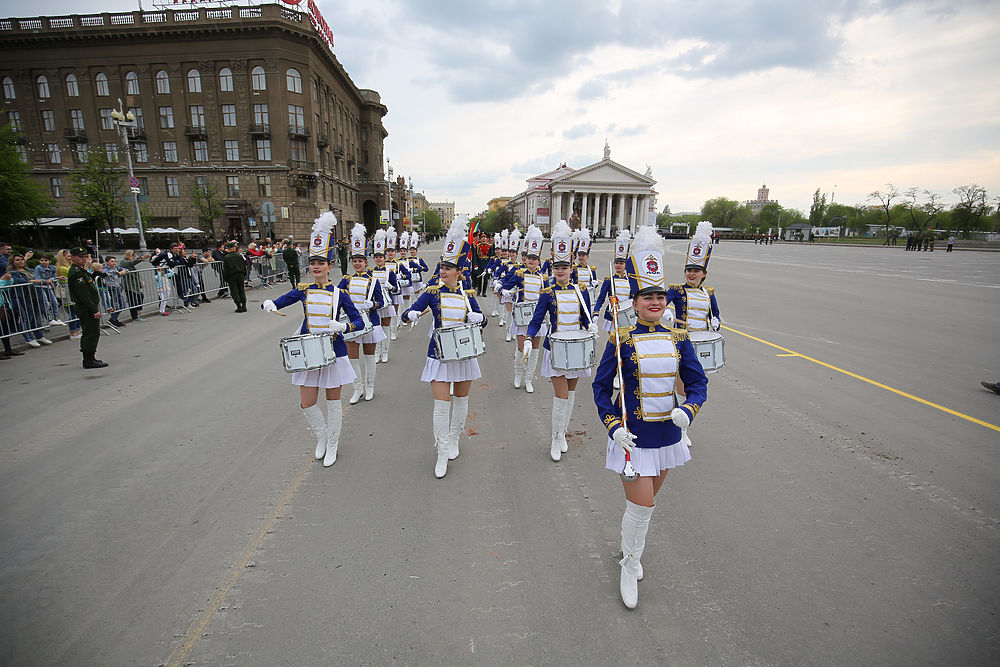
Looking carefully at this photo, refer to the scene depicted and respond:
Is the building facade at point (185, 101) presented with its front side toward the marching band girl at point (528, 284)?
yes

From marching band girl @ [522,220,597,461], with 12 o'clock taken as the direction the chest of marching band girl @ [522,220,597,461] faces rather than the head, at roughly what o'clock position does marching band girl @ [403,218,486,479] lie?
marching band girl @ [403,218,486,479] is roughly at 2 o'clock from marching band girl @ [522,220,597,461].

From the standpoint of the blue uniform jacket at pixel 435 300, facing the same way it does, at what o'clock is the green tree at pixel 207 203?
The green tree is roughly at 5 o'clock from the blue uniform jacket.

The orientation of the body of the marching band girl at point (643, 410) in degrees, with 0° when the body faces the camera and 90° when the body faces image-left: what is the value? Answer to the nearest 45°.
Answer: approximately 0°

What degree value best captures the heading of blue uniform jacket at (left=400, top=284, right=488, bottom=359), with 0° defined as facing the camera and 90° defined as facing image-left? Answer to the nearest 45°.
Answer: approximately 0°

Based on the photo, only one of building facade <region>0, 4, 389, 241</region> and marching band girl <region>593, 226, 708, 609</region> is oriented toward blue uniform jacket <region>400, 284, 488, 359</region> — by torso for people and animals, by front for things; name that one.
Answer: the building facade

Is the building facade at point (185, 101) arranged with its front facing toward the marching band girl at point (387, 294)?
yes
